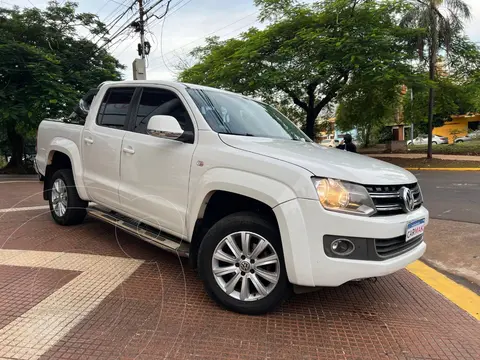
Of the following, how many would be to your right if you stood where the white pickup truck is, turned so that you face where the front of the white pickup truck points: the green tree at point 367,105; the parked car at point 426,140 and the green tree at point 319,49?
0

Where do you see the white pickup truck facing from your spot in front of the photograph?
facing the viewer and to the right of the viewer

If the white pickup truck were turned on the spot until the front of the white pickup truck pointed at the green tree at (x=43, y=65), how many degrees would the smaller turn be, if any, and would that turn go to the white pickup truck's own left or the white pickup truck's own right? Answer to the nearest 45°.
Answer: approximately 180°

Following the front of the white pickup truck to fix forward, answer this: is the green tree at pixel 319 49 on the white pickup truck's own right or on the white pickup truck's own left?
on the white pickup truck's own left

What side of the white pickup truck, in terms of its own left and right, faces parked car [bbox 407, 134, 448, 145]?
left

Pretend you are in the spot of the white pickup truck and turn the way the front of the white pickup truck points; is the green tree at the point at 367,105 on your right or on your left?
on your left

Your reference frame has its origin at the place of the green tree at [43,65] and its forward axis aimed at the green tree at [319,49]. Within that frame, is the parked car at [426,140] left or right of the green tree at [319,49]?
left

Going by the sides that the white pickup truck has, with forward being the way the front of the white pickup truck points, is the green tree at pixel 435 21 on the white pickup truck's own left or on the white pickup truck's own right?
on the white pickup truck's own left

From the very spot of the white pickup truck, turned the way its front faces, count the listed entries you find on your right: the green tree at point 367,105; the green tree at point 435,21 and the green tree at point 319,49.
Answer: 0
